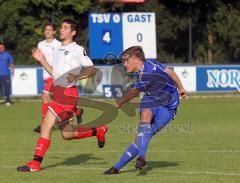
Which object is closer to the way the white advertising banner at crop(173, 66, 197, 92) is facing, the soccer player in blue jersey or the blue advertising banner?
the soccer player in blue jersey

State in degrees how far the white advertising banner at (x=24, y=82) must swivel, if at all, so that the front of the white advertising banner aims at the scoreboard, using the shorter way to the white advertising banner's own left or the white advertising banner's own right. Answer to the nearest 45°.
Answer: approximately 90° to the white advertising banner's own left

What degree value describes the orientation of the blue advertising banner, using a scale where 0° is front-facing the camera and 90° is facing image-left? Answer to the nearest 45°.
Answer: approximately 0°

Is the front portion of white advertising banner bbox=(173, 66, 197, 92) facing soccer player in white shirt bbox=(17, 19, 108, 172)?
yes

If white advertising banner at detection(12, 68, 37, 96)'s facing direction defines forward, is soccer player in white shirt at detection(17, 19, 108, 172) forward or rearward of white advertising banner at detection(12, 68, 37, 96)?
forward

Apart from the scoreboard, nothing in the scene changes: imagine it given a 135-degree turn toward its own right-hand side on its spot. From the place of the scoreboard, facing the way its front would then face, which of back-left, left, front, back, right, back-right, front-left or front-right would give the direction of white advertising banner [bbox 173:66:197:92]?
back-right

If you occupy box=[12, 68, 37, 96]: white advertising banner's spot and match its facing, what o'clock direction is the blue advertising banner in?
The blue advertising banner is roughly at 9 o'clock from the white advertising banner.

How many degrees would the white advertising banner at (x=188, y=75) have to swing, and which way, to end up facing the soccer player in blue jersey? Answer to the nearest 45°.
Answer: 0° — it already faces them

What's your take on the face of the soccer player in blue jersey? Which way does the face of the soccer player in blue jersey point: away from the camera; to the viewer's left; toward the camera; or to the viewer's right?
to the viewer's left

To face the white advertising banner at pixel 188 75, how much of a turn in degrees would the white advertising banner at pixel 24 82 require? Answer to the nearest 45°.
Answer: approximately 90° to its left
